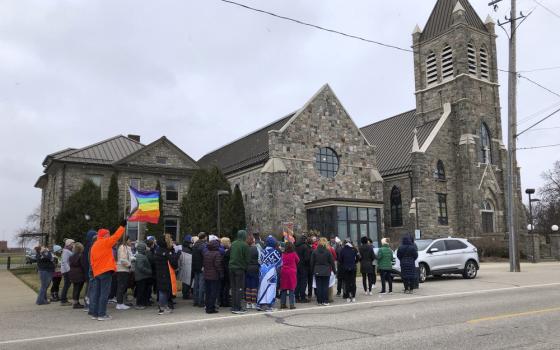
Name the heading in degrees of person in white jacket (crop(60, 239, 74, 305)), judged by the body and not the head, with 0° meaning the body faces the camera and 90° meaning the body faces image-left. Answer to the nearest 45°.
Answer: approximately 270°

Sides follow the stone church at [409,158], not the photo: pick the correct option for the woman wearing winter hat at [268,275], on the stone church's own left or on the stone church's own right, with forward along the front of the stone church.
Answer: on the stone church's own right

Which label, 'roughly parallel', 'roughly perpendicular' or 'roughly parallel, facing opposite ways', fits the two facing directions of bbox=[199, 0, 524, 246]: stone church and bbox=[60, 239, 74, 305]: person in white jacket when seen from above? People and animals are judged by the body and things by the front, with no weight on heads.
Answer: roughly perpendicular

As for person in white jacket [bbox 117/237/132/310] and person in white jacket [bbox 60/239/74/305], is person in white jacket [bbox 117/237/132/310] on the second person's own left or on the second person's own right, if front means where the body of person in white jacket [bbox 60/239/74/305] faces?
on the second person's own right

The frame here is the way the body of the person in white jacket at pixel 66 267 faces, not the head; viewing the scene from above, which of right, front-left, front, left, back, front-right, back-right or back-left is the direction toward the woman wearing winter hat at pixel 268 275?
front-right

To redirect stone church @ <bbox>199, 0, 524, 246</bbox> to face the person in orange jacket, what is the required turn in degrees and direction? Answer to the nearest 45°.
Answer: approximately 45° to its right

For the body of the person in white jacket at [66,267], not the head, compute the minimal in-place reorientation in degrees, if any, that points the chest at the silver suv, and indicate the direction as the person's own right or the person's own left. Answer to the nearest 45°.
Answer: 0° — they already face it

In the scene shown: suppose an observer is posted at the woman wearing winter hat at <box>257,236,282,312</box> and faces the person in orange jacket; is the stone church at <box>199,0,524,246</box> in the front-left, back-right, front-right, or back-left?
back-right
